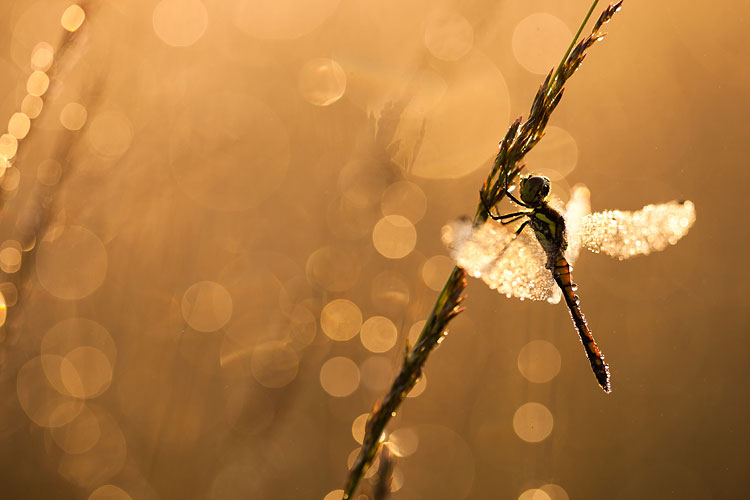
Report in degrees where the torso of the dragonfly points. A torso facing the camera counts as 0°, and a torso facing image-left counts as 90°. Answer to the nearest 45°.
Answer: approximately 90°
